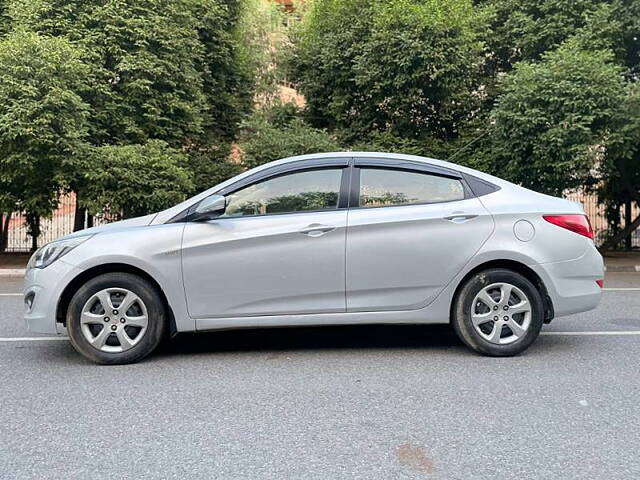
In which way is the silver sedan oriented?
to the viewer's left

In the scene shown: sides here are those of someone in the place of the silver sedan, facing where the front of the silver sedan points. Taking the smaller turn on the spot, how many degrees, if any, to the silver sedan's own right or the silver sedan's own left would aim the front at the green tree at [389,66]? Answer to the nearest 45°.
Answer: approximately 90° to the silver sedan's own right

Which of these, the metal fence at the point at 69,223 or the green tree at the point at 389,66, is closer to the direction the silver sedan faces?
the metal fence

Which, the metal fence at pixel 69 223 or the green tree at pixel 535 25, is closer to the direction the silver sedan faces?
the metal fence

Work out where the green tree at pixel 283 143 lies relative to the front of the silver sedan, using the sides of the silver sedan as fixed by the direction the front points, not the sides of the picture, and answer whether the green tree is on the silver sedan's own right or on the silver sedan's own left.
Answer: on the silver sedan's own right
